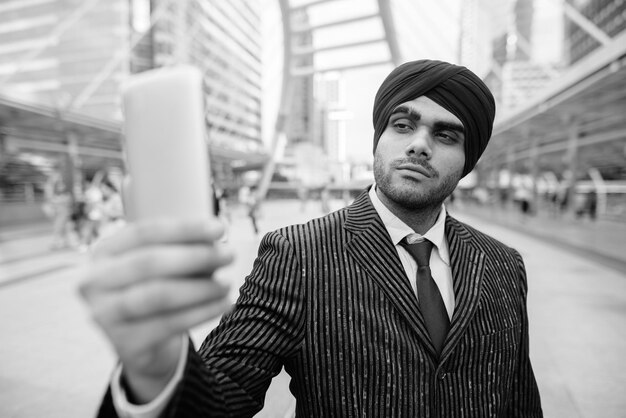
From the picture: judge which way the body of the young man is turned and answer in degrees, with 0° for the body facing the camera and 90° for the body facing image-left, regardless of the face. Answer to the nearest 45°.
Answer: approximately 0°

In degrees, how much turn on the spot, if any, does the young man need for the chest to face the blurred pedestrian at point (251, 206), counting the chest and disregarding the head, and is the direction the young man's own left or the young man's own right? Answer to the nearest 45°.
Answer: approximately 135° to the young man's own right

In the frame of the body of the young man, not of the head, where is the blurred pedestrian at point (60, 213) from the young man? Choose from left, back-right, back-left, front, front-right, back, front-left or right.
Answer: back-right

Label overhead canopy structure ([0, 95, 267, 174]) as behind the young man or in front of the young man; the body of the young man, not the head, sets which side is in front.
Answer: behind

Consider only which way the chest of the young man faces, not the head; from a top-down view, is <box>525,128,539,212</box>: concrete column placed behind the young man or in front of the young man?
behind

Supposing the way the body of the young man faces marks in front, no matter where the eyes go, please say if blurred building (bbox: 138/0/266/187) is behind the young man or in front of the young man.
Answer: behind
